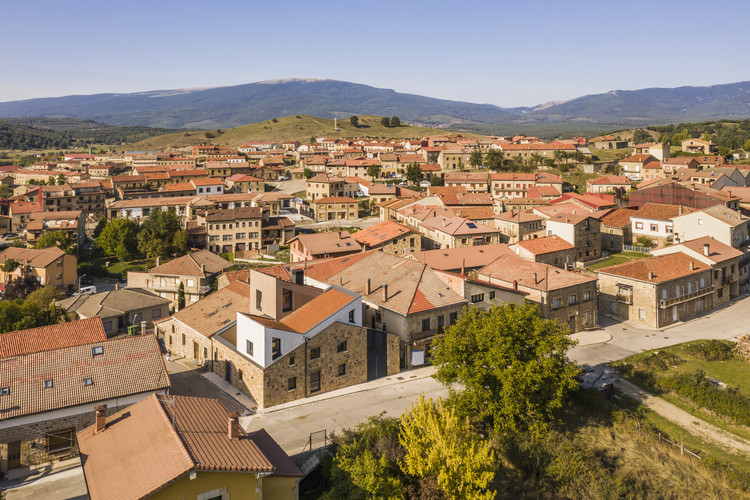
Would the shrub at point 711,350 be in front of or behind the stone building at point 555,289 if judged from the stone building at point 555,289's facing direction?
in front

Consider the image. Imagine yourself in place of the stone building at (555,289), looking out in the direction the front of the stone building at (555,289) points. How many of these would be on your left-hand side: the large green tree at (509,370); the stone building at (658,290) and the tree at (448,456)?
1

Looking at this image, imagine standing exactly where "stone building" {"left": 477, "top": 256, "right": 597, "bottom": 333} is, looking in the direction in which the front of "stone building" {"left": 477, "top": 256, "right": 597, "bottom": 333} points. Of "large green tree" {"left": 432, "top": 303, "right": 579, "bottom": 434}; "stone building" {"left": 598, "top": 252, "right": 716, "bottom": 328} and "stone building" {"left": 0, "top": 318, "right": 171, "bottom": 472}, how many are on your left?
1

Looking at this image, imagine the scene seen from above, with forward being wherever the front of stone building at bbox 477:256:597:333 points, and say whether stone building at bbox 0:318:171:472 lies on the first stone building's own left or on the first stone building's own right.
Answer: on the first stone building's own right

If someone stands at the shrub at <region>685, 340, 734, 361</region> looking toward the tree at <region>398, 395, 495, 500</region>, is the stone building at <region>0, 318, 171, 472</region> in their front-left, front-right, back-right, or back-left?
front-right

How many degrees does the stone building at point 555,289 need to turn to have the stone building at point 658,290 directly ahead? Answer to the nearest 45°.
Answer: approximately 90° to its left

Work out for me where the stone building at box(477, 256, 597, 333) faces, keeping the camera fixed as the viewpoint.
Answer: facing the viewer and to the right of the viewer

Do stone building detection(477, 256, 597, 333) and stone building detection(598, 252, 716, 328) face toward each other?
no

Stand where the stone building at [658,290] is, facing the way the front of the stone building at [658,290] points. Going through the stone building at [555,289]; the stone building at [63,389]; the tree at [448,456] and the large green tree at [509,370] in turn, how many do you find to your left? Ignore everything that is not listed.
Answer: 0

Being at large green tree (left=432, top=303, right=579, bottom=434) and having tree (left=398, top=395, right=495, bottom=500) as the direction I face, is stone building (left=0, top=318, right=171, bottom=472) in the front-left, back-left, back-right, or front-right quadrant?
front-right

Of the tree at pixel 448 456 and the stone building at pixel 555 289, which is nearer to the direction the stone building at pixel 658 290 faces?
the tree

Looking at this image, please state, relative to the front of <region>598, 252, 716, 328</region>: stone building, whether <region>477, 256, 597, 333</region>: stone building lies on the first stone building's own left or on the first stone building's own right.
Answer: on the first stone building's own right

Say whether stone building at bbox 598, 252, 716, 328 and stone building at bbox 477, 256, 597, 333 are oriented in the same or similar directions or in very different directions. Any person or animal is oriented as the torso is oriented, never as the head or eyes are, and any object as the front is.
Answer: same or similar directions

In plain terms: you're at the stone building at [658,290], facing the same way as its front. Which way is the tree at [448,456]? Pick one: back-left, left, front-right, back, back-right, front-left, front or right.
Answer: front-right

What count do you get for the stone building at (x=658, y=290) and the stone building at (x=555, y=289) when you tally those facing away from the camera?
0

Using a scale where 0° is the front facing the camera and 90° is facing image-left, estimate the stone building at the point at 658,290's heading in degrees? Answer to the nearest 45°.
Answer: approximately 315°
